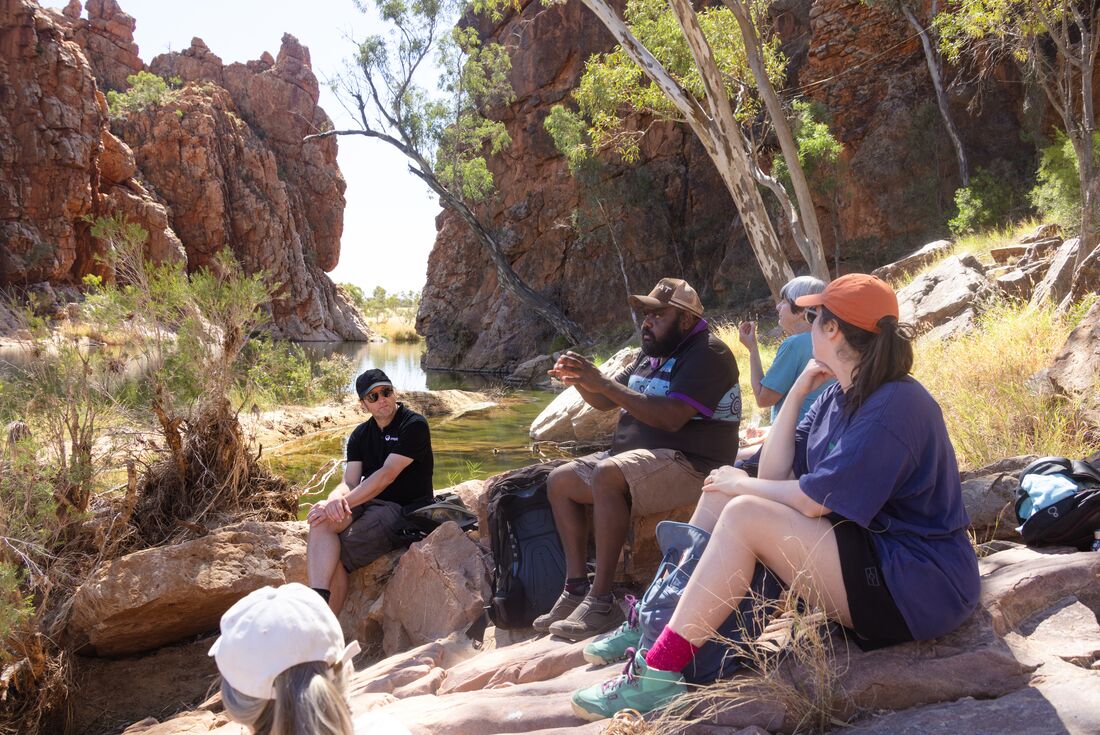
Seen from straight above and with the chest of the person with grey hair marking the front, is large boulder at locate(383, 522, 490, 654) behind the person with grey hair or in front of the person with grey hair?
in front

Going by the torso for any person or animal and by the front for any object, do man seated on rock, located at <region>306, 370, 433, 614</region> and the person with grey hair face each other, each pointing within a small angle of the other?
no

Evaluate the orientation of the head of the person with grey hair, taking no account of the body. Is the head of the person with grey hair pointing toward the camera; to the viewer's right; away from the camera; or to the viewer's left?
to the viewer's left

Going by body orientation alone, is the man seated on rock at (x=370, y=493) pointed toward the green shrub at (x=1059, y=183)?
no

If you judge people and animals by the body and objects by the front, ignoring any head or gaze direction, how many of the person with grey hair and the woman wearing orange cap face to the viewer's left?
2

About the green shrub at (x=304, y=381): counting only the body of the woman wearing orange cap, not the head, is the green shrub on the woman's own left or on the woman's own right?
on the woman's own right

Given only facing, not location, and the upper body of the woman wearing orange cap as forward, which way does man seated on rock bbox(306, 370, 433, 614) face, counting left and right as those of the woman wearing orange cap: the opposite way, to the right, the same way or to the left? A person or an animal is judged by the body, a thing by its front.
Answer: to the left

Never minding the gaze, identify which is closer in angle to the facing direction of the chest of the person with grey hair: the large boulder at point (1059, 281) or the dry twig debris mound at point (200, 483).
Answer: the dry twig debris mound

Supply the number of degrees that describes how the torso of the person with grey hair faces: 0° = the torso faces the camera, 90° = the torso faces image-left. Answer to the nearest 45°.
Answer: approximately 90°

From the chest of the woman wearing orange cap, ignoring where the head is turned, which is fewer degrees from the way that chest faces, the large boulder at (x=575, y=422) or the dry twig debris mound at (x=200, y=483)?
the dry twig debris mound

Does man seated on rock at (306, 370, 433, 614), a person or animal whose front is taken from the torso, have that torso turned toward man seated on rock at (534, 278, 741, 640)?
no

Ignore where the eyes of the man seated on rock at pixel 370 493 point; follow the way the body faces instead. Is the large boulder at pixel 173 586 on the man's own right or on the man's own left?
on the man's own right

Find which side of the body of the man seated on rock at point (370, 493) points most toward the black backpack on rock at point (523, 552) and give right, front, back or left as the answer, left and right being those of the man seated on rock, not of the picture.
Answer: left

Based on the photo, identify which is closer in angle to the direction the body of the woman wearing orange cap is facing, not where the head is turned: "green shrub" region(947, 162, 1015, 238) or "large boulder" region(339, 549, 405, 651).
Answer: the large boulder

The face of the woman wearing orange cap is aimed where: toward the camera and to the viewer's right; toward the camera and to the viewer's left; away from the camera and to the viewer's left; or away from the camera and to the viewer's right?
away from the camera and to the viewer's left

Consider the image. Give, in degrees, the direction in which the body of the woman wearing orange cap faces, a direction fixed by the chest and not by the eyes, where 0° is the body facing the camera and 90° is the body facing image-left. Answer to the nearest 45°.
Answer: approximately 90°
